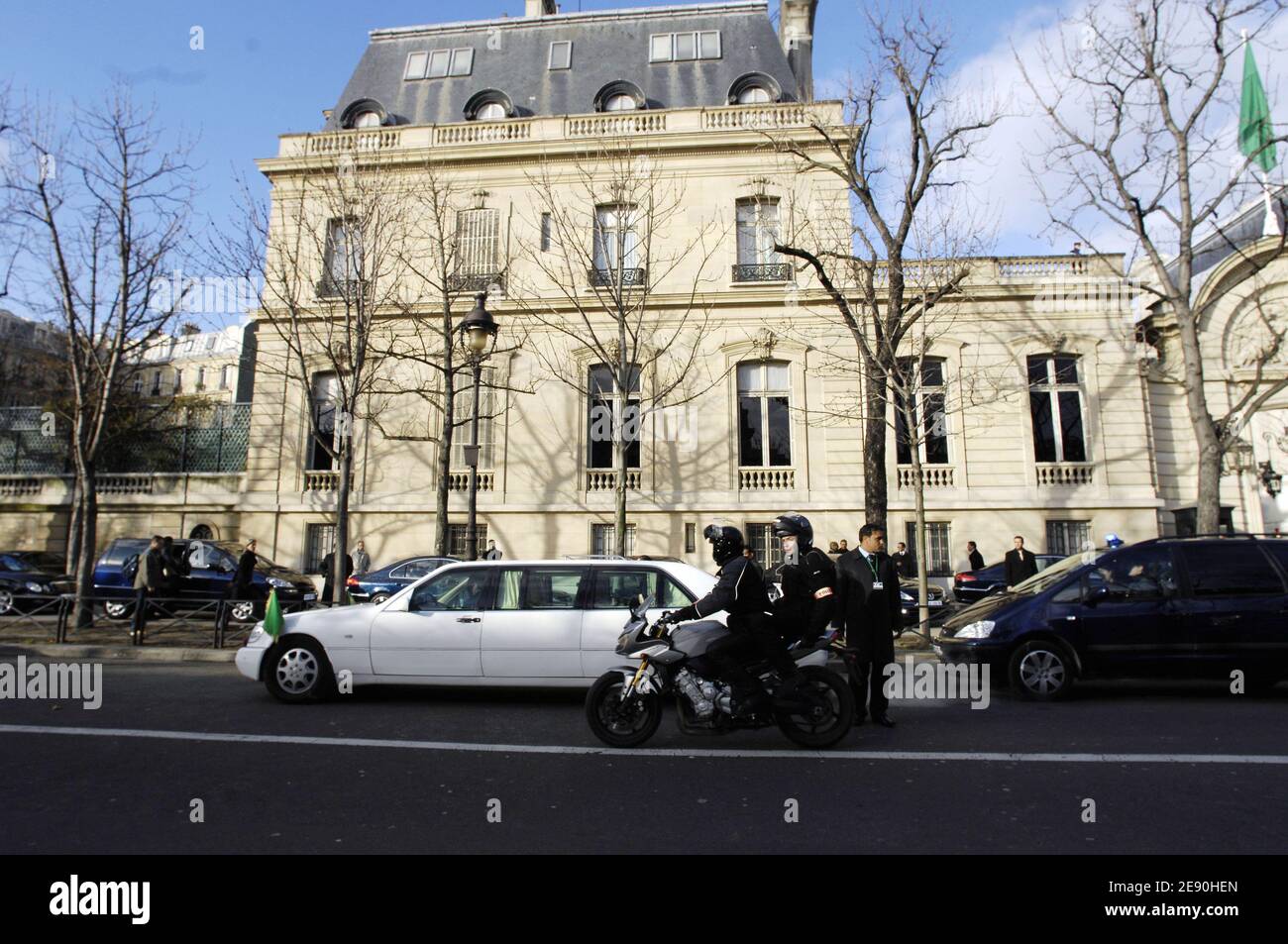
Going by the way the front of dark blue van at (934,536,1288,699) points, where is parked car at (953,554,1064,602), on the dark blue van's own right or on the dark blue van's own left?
on the dark blue van's own right

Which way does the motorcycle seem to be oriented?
to the viewer's left

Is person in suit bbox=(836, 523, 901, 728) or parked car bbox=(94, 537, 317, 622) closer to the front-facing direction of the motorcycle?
the parked car

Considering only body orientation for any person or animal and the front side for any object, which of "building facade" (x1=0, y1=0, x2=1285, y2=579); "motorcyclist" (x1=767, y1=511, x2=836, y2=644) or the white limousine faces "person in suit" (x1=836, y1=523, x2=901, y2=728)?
the building facade

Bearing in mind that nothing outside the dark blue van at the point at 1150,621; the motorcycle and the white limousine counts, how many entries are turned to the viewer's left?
3

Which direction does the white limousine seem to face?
to the viewer's left

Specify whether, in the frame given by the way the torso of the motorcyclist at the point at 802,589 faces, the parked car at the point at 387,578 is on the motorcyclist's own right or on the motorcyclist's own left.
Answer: on the motorcyclist's own right

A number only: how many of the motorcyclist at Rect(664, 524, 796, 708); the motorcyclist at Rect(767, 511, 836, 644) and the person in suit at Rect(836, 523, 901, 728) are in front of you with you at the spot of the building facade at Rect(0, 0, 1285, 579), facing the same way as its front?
3

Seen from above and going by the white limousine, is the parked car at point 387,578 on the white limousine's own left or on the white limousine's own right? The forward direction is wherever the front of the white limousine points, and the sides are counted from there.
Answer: on the white limousine's own right

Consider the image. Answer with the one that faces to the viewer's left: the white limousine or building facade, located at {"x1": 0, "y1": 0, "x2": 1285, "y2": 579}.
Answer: the white limousine

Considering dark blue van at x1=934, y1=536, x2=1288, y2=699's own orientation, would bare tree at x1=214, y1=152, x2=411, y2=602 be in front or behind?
in front

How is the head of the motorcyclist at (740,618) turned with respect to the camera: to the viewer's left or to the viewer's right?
to the viewer's left

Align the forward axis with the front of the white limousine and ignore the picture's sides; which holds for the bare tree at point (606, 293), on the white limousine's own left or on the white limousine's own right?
on the white limousine's own right

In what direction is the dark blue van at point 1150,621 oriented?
to the viewer's left
